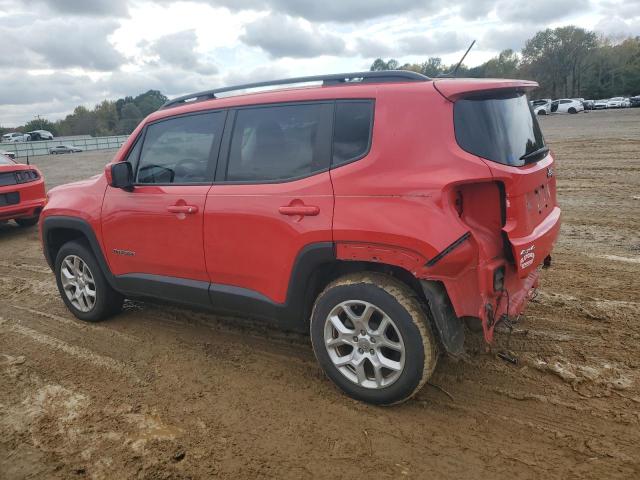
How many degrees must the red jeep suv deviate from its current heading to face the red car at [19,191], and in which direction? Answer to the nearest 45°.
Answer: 0° — it already faces it

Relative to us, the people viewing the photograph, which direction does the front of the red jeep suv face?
facing away from the viewer and to the left of the viewer

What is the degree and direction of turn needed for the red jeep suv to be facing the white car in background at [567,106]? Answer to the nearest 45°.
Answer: approximately 90° to its right

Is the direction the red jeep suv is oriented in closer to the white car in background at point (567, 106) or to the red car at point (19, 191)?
the red car
